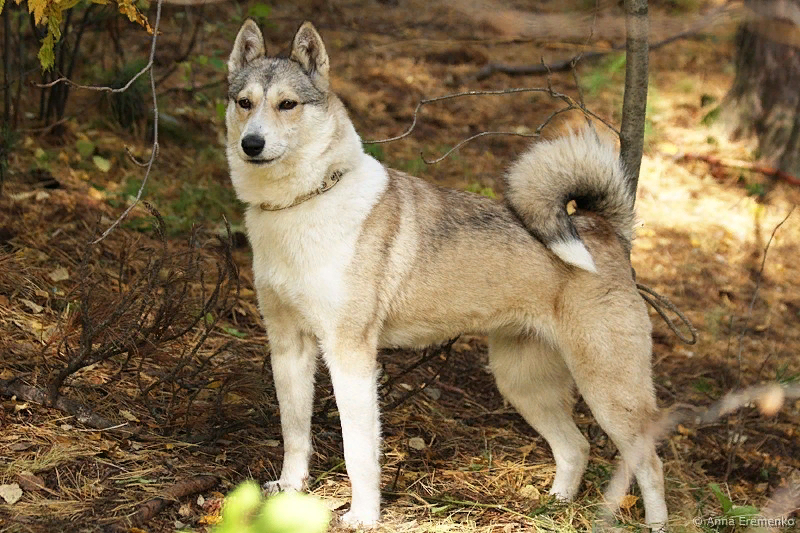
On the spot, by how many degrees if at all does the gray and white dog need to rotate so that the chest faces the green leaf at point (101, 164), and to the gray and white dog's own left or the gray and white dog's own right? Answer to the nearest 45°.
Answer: approximately 90° to the gray and white dog's own right

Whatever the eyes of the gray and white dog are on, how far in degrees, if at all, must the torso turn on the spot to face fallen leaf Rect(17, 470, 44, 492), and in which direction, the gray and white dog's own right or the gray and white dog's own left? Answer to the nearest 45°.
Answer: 0° — it already faces it

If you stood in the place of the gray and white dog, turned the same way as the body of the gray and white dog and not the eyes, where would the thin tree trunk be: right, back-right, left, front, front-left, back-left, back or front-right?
back

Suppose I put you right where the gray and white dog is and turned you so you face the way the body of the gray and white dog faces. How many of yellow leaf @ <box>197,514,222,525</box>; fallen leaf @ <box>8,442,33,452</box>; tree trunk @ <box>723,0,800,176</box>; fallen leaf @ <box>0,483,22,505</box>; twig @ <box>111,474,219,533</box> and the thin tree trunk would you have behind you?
2

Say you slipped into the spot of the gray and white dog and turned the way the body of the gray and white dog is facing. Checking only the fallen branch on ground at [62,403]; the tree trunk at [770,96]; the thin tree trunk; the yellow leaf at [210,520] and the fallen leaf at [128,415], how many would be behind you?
2

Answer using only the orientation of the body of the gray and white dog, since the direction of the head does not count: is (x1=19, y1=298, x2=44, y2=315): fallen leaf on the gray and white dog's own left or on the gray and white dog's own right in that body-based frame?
on the gray and white dog's own right

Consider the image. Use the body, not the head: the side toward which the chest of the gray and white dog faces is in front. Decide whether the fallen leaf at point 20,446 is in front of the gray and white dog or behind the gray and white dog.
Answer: in front

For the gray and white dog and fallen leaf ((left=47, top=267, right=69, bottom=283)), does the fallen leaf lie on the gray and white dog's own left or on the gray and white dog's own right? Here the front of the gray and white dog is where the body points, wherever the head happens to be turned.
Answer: on the gray and white dog's own right

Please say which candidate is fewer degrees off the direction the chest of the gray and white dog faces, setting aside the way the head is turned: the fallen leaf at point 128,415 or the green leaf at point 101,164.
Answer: the fallen leaf

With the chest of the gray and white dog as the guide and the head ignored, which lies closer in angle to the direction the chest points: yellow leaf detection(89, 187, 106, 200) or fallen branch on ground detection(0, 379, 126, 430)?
the fallen branch on ground

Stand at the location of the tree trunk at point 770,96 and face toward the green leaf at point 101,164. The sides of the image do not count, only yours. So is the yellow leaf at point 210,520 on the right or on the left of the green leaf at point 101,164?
left

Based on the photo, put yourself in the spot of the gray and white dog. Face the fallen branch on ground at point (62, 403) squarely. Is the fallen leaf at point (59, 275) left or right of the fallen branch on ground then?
right

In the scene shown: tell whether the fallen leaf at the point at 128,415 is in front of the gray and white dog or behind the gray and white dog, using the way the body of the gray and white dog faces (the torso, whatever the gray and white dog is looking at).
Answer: in front

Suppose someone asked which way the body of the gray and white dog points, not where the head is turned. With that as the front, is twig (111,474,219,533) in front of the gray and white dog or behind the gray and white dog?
in front

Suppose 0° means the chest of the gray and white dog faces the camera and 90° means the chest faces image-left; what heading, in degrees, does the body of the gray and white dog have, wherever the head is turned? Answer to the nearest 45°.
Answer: approximately 45°
